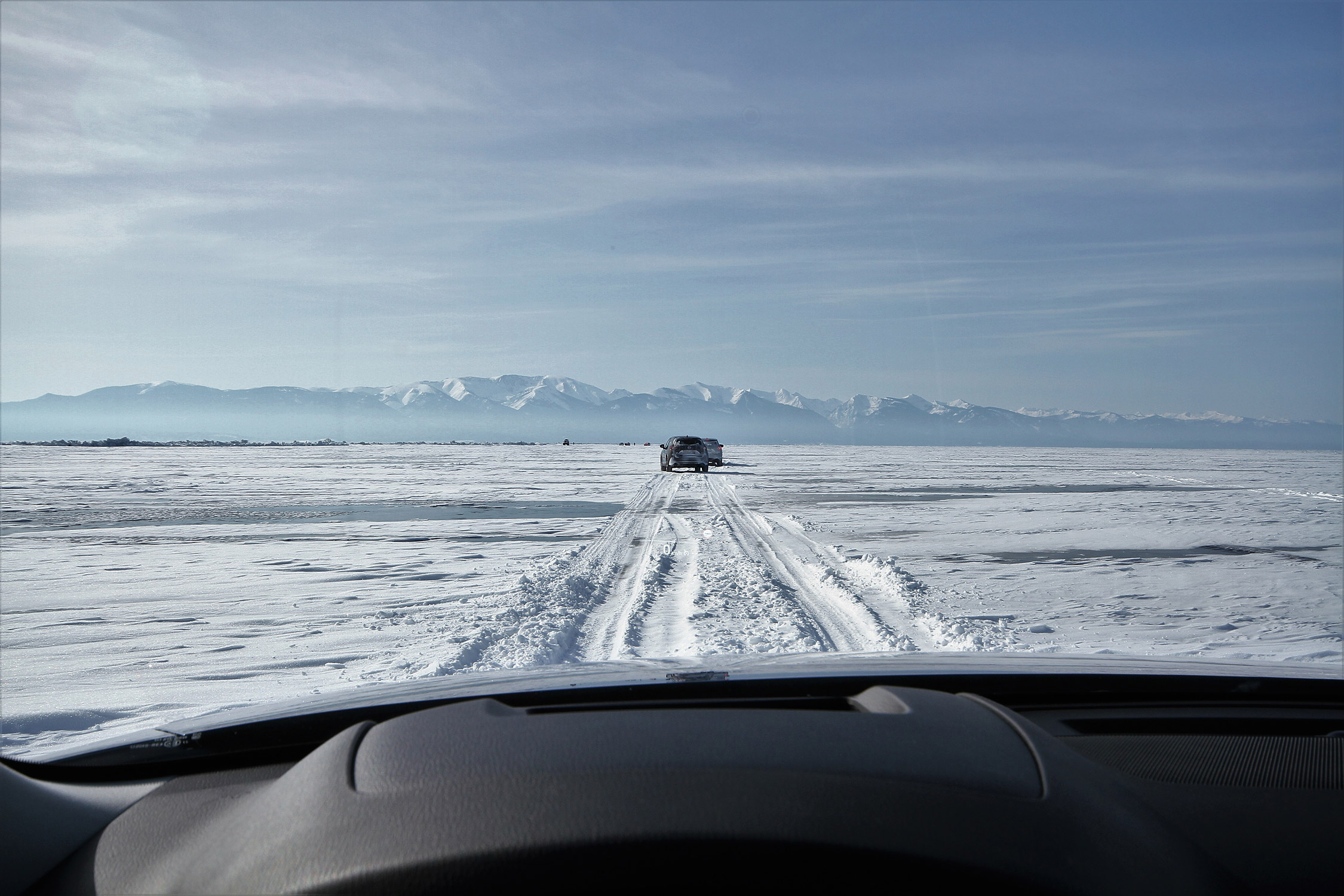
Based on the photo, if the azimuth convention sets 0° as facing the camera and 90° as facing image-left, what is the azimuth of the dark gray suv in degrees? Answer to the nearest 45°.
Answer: approximately 180°
